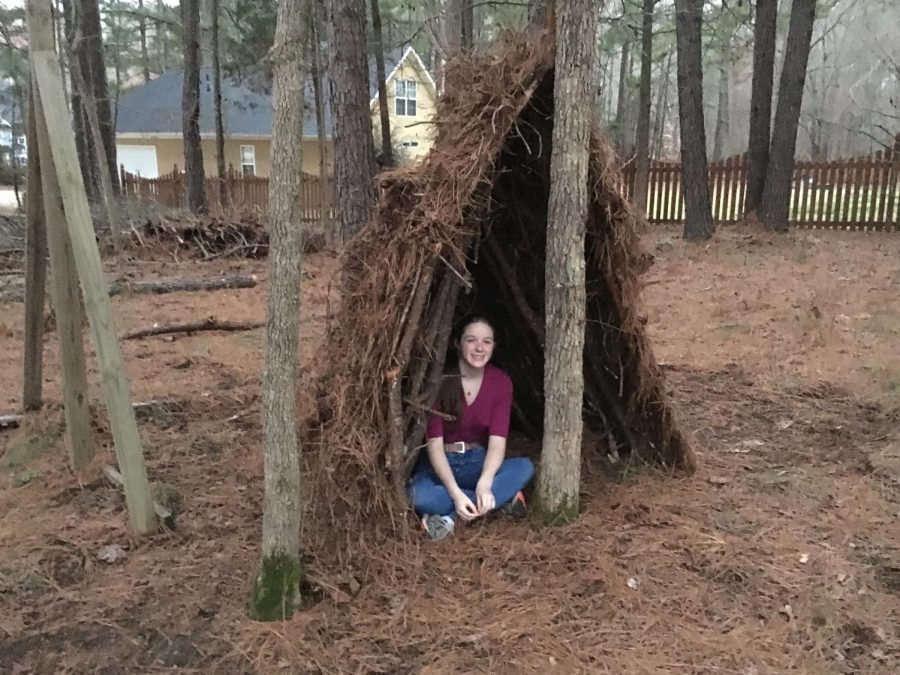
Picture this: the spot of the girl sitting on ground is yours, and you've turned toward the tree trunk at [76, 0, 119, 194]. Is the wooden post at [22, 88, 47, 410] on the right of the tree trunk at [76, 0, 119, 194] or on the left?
left

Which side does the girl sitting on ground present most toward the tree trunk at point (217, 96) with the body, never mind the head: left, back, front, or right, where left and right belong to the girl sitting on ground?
back

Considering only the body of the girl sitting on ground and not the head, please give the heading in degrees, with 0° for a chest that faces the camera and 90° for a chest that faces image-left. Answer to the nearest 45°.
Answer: approximately 0°

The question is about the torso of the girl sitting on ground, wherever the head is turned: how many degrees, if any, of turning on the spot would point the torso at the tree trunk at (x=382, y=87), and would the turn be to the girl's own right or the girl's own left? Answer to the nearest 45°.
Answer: approximately 180°

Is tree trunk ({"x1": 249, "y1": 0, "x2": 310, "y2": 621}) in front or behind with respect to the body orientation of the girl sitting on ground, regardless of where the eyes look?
in front

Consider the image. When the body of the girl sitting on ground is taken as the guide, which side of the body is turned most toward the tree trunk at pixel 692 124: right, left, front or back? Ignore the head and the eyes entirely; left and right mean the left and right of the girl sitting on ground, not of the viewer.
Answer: back

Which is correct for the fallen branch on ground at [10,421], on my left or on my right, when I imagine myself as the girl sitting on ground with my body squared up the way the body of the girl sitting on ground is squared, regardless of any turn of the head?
on my right

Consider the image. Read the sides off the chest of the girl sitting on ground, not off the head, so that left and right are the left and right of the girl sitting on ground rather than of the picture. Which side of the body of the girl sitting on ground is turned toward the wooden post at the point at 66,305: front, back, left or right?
right

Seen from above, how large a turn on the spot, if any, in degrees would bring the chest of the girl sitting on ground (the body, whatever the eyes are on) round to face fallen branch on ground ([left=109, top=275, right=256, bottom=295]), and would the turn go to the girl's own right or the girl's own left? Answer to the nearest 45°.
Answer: approximately 135° to the girl's own right

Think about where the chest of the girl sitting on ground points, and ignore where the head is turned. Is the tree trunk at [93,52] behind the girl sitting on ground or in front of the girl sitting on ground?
behind

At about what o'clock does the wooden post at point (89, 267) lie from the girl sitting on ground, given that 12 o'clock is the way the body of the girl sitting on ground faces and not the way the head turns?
The wooden post is roughly at 3 o'clock from the girl sitting on ground.

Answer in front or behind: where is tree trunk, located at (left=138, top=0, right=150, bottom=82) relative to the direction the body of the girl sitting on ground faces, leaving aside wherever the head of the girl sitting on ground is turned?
behind

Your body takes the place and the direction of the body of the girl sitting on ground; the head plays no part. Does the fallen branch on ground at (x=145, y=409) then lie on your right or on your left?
on your right
